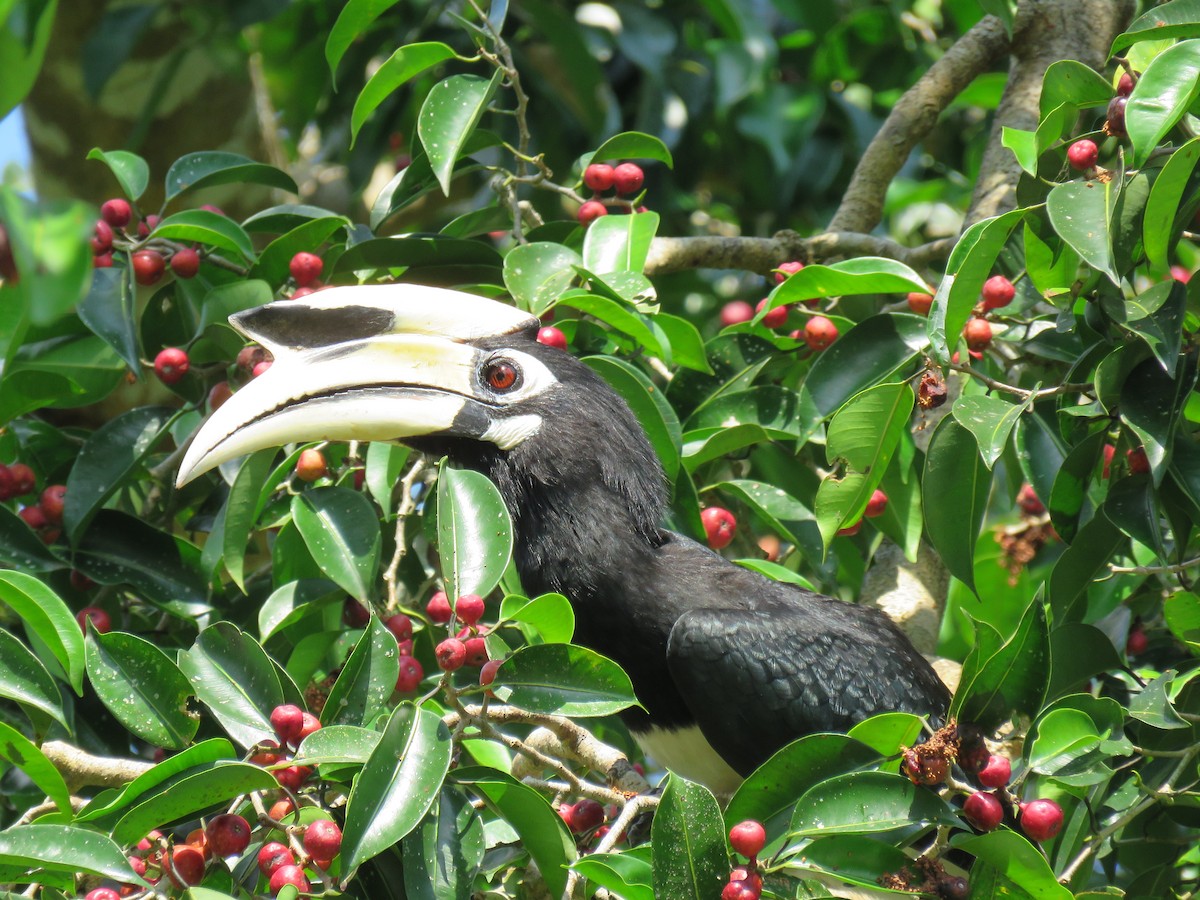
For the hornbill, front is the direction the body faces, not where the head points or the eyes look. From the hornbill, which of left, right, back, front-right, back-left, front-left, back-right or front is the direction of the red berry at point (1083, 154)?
back

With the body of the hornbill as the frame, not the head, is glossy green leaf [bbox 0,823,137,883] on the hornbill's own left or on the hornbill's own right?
on the hornbill's own left

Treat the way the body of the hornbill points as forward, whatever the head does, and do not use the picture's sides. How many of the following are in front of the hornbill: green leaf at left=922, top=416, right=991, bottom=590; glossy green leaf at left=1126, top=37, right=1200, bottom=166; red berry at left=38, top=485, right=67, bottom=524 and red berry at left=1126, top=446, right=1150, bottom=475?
1

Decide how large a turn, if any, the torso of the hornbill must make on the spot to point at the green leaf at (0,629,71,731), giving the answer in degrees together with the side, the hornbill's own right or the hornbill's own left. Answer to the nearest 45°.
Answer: approximately 45° to the hornbill's own left

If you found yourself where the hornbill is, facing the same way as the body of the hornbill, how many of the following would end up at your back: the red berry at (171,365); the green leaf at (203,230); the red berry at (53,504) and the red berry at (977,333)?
1

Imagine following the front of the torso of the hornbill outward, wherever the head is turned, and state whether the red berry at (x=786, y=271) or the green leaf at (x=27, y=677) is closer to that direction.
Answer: the green leaf

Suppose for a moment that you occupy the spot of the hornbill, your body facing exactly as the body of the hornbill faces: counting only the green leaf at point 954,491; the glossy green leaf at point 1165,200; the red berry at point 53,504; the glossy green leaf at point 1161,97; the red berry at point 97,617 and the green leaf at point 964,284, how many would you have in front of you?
2

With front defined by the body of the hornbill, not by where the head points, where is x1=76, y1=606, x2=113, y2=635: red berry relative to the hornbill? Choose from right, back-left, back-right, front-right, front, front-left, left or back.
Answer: front

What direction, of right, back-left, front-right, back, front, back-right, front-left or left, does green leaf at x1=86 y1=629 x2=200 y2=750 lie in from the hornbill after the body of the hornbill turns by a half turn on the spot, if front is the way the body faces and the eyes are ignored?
back-right

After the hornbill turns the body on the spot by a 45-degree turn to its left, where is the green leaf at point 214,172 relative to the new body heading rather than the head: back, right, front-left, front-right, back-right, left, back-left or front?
right

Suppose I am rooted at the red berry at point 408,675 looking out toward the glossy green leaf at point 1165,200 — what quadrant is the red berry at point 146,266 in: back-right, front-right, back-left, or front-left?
back-left

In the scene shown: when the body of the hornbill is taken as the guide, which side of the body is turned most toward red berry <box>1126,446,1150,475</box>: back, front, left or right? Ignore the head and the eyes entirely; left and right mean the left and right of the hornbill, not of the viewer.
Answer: back

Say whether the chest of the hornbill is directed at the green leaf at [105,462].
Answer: yes

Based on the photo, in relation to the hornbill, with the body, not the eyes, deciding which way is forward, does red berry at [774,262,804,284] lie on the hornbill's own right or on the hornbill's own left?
on the hornbill's own right

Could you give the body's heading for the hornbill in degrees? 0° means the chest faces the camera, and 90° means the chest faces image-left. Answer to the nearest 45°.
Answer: approximately 90°

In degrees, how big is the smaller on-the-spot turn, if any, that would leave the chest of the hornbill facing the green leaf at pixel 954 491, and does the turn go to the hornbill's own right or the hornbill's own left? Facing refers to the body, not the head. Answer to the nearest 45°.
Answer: approximately 135° to the hornbill's own left
